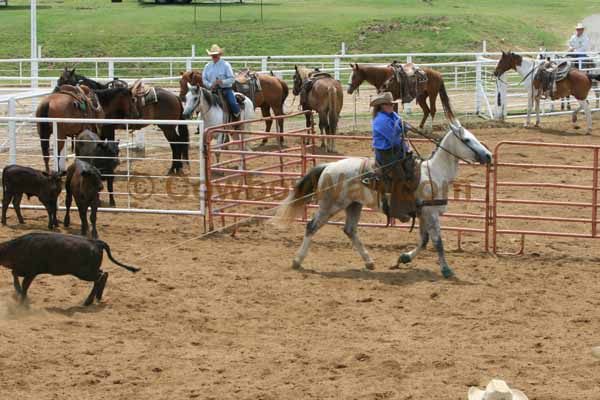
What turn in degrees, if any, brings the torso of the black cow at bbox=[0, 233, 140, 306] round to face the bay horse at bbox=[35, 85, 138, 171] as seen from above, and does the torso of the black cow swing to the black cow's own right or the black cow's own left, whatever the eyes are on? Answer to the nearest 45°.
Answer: approximately 90° to the black cow's own right

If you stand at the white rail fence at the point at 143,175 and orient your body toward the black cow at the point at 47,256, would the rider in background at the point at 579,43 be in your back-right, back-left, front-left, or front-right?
back-left

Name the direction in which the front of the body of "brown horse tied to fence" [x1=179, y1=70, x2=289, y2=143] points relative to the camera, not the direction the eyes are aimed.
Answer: to the viewer's left

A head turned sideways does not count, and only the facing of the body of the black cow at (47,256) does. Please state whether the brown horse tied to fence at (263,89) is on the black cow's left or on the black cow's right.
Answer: on the black cow's right

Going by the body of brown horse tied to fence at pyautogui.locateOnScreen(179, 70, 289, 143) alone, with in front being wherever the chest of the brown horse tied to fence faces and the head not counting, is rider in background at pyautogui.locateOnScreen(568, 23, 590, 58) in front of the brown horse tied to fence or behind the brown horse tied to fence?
behind

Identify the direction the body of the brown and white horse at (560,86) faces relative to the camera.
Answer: to the viewer's left

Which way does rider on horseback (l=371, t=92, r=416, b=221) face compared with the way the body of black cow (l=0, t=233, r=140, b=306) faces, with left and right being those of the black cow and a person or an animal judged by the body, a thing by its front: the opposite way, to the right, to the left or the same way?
the opposite way

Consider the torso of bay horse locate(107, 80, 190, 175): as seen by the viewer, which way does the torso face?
to the viewer's left

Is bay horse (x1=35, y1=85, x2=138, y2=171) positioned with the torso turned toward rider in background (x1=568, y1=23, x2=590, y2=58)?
yes

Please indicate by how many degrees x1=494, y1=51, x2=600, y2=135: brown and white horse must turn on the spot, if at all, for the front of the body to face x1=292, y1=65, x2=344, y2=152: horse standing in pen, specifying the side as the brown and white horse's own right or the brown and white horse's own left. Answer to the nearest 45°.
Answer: approximately 45° to the brown and white horse's own left

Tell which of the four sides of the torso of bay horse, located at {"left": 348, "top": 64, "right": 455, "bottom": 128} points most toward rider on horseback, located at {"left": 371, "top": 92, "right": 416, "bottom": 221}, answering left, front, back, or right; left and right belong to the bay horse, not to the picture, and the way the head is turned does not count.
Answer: left

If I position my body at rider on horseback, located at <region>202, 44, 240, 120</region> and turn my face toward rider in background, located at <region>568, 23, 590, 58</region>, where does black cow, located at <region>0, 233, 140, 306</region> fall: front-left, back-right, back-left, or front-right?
back-right

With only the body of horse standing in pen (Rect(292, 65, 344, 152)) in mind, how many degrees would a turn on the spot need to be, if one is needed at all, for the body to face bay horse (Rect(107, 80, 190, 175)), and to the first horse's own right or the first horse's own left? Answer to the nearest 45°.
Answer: approximately 90° to the first horse's own left

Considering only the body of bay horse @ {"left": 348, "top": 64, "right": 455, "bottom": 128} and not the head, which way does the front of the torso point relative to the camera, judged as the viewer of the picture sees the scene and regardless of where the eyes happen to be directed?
to the viewer's left
